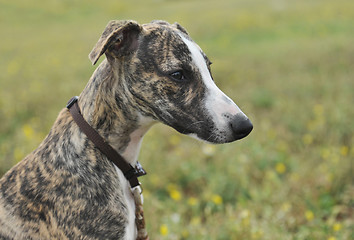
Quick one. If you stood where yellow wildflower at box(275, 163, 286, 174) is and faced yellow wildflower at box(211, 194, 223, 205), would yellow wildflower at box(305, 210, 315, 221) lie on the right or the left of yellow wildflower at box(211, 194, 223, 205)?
left

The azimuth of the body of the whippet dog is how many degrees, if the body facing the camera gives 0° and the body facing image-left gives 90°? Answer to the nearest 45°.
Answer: approximately 270°

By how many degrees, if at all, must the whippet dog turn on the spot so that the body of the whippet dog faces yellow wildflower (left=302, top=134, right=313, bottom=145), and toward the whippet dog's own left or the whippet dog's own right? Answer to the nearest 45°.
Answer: approximately 45° to the whippet dog's own left
